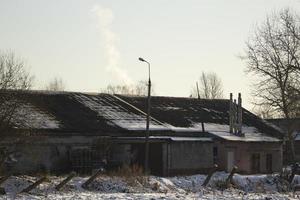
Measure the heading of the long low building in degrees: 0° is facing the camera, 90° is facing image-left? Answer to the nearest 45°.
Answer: approximately 0°
